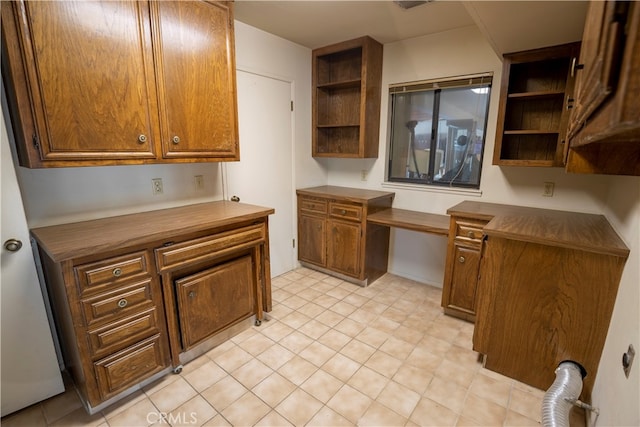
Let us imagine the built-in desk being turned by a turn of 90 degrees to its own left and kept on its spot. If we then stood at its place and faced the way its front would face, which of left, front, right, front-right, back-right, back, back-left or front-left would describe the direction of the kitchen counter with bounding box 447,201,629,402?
front

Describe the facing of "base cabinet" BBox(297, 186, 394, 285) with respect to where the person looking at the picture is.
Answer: facing the viewer and to the left of the viewer

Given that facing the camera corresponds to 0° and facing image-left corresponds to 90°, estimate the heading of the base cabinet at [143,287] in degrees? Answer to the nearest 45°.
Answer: approximately 315°

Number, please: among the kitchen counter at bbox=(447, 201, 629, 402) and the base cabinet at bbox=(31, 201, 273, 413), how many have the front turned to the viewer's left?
1

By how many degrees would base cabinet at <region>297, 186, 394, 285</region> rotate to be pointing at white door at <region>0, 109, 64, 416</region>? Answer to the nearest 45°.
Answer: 0° — it already faces it

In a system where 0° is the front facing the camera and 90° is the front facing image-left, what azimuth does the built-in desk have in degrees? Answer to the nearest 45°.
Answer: approximately 45°

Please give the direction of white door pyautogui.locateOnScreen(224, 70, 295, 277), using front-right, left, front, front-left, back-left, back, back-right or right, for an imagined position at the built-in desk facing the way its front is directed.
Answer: front-right

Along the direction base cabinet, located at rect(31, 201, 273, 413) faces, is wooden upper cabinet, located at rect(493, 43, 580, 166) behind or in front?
in front

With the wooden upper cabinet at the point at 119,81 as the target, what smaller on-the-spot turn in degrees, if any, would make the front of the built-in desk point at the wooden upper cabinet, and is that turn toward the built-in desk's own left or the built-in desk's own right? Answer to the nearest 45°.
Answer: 0° — it already faces it

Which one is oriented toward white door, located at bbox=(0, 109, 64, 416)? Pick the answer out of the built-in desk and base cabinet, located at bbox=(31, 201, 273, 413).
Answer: the built-in desk

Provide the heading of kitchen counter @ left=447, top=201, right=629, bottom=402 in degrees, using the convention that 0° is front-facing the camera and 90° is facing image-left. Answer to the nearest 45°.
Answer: approximately 90°

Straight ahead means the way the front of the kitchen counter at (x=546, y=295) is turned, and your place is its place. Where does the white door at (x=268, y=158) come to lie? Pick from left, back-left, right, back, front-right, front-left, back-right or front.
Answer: front

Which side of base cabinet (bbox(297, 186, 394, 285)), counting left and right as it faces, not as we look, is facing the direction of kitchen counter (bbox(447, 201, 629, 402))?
left
